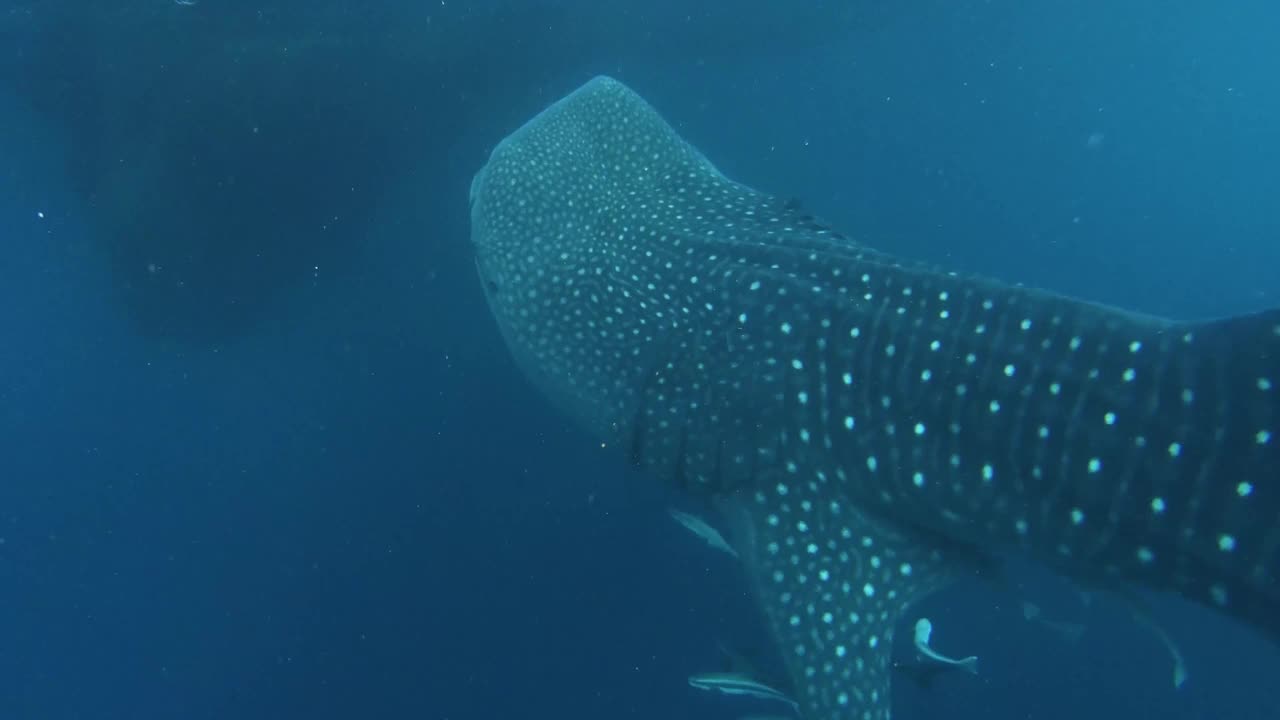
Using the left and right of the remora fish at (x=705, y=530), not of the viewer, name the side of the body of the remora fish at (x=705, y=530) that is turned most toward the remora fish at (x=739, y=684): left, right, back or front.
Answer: left

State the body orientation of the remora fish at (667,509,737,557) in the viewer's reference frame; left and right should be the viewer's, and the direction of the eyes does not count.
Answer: facing to the left of the viewer

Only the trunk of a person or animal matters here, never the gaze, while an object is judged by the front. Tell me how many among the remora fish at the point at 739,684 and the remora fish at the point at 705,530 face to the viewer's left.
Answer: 2

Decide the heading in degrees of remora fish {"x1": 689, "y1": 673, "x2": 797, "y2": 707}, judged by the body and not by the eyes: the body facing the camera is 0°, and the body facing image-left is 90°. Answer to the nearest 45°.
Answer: approximately 90°

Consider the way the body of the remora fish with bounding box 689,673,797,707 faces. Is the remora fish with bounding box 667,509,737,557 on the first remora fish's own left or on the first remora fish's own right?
on the first remora fish's own right
